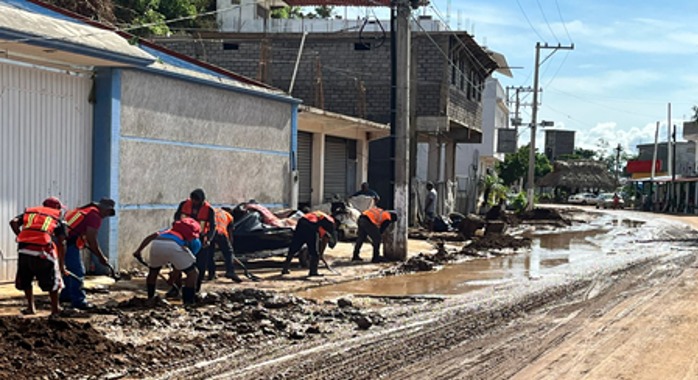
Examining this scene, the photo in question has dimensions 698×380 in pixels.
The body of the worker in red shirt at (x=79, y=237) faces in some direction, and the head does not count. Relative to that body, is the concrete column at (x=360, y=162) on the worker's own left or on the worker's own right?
on the worker's own left

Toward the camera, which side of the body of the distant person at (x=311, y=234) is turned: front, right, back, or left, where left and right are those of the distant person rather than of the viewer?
right

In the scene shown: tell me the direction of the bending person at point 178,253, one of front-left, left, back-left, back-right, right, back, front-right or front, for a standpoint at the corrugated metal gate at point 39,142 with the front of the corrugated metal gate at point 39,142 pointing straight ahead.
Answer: front

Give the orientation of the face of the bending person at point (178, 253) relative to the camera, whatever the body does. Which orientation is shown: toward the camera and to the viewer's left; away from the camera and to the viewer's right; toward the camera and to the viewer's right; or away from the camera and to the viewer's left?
away from the camera and to the viewer's right

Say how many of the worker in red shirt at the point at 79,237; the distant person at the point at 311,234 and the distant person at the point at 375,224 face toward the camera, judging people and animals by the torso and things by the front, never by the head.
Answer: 0

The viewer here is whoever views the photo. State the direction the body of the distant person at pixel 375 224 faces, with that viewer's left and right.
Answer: facing to the right of the viewer

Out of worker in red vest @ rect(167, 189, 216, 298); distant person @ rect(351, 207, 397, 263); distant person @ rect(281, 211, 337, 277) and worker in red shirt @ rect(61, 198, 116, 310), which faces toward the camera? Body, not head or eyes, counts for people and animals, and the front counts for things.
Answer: worker in red vest @ rect(167, 189, 216, 298)

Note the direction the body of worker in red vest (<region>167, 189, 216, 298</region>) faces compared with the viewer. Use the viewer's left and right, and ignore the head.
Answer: facing the viewer

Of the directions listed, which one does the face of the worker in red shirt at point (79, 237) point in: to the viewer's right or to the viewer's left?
to the viewer's right

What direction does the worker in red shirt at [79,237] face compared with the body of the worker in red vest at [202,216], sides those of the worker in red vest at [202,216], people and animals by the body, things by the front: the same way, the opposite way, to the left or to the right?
to the left

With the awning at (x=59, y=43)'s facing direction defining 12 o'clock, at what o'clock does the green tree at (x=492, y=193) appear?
The green tree is roughly at 9 o'clock from the awning.

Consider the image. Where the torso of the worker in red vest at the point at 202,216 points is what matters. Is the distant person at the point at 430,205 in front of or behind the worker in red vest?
behind

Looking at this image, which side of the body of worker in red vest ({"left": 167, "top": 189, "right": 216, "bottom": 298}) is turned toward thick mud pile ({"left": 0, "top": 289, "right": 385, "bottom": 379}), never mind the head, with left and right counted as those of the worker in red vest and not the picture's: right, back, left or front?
front
